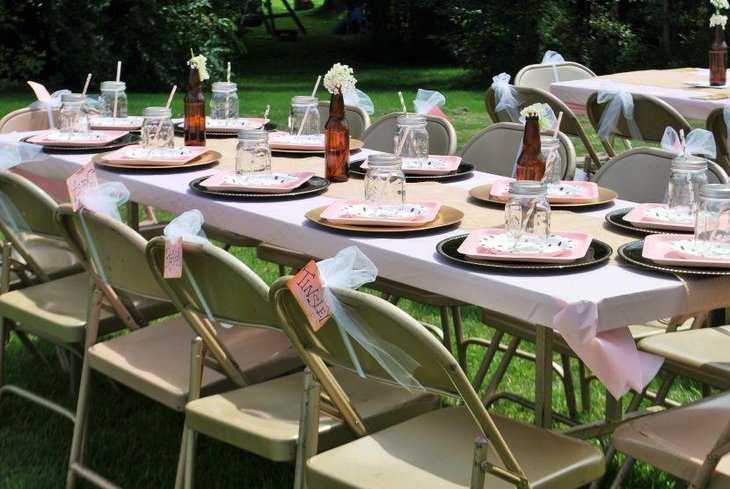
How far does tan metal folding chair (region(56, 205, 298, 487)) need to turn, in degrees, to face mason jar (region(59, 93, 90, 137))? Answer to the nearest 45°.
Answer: approximately 45° to its left

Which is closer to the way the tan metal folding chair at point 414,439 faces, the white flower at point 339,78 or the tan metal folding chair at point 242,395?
the white flower

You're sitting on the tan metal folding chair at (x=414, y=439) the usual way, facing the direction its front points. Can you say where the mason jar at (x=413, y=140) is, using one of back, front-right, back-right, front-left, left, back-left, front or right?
front-left

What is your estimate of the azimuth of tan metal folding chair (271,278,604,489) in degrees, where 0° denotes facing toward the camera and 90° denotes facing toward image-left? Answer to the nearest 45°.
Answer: approximately 225°

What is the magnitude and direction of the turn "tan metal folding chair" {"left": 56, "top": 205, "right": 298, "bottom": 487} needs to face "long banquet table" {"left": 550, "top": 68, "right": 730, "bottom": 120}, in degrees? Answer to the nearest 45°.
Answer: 0° — it already faces it

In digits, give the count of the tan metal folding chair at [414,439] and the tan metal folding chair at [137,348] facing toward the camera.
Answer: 0
